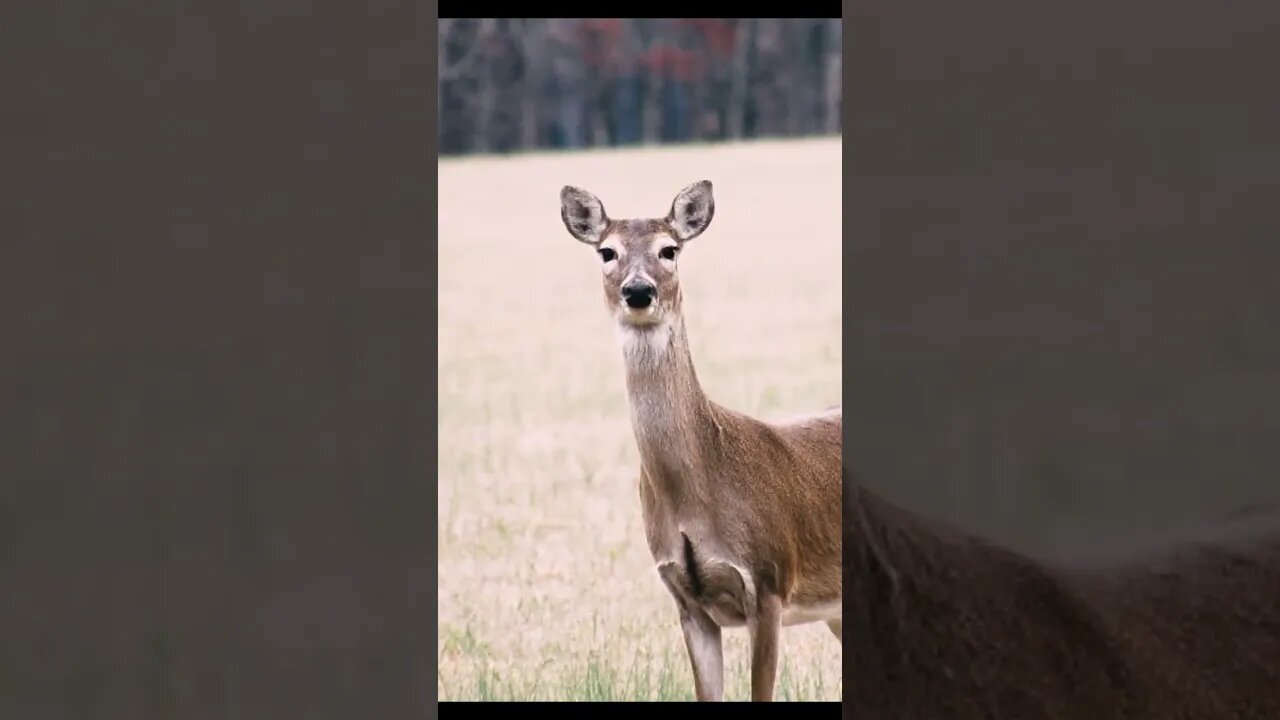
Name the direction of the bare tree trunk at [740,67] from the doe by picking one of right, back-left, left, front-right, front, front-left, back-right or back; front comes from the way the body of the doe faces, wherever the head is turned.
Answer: back-right

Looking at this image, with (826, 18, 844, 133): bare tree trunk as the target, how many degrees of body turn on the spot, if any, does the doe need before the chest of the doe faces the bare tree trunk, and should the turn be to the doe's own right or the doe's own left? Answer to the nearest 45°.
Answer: approximately 135° to the doe's own right

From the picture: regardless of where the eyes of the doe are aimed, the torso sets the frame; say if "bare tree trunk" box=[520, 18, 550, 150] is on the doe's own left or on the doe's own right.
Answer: on the doe's own right

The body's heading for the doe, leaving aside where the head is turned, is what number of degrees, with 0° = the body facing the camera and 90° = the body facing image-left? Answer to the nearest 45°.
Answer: approximately 45°

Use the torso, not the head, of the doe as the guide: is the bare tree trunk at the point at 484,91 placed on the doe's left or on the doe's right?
on the doe's right

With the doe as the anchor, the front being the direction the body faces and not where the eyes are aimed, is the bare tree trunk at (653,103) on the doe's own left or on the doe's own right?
on the doe's own right
